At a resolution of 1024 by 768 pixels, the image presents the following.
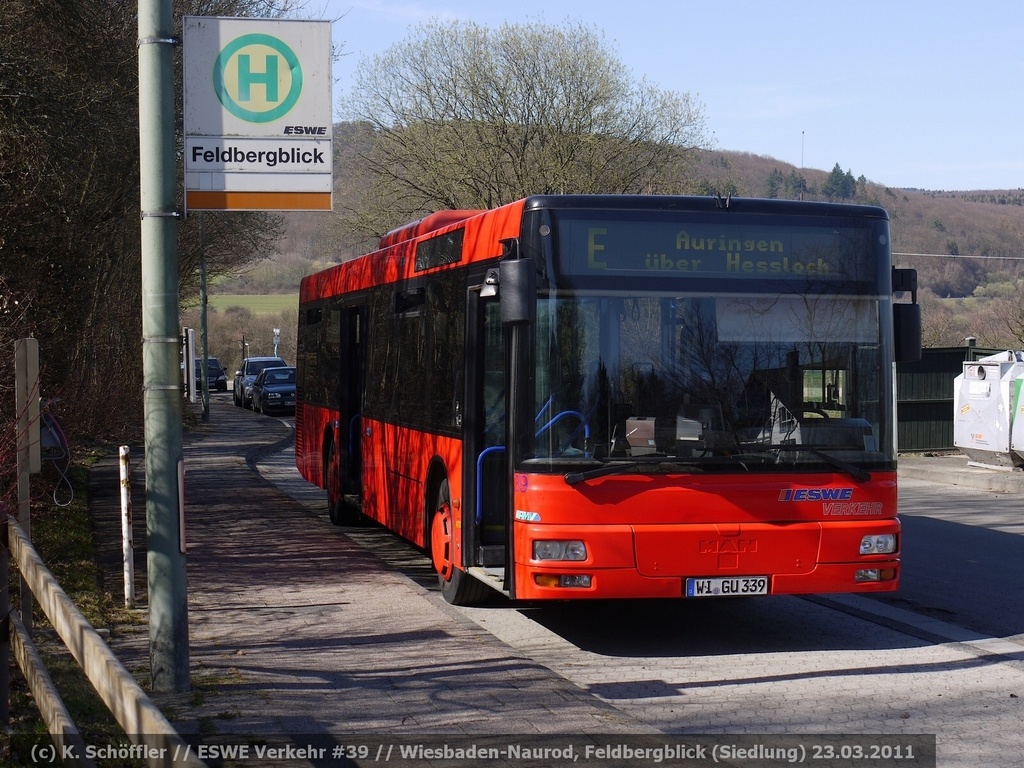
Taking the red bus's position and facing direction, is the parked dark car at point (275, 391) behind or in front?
behind

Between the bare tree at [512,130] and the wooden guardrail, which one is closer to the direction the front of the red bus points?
the wooden guardrail

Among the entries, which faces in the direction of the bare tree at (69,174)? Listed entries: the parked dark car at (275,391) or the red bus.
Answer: the parked dark car

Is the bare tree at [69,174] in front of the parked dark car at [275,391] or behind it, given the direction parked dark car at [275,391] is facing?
in front

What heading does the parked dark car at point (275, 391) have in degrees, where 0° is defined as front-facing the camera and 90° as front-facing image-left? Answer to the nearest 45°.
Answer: approximately 0°

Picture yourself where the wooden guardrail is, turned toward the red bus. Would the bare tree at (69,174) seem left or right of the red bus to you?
left

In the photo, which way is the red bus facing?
toward the camera

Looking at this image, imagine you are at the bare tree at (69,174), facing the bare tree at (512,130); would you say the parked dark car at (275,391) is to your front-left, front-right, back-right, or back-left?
front-left

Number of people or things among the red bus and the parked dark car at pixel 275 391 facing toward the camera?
2

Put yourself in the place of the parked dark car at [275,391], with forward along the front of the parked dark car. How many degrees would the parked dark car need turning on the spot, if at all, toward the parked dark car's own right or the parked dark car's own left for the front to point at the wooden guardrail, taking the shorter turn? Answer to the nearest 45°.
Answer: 0° — it already faces it

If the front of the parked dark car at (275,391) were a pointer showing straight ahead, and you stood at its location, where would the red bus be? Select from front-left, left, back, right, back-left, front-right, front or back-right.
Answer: front

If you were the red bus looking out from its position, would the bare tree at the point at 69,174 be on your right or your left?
on your right
